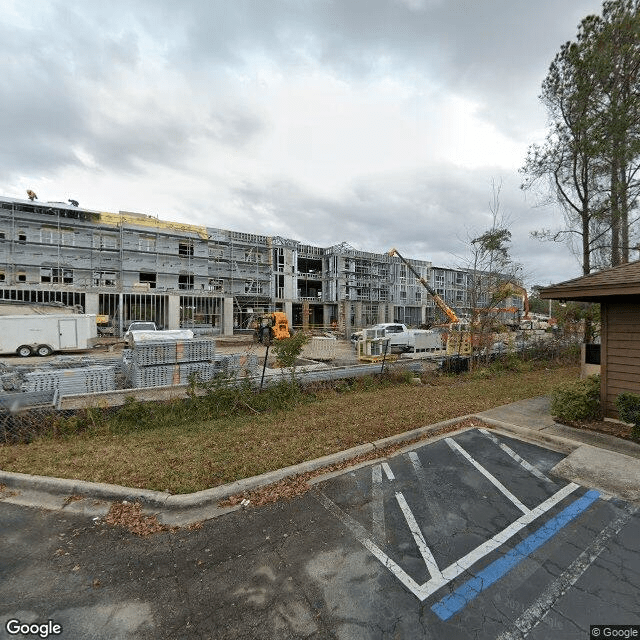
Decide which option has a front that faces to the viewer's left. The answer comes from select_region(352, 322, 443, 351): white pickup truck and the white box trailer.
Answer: the white pickup truck

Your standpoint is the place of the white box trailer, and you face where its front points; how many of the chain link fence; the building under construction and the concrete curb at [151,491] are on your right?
2

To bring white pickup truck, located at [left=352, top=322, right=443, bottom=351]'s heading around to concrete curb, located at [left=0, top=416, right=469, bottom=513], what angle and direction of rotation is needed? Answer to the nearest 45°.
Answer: approximately 90° to its left

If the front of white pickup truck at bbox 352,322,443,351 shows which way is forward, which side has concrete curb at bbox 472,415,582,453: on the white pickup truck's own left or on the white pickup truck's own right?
on the white pickup truck's own left

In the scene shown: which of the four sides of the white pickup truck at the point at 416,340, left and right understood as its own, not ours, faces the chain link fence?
left

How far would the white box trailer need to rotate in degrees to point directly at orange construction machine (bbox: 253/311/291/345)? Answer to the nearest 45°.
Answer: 0° — it already faces it

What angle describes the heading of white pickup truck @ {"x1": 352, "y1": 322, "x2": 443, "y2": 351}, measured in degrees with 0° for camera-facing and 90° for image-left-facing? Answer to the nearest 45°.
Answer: approximately 90°
